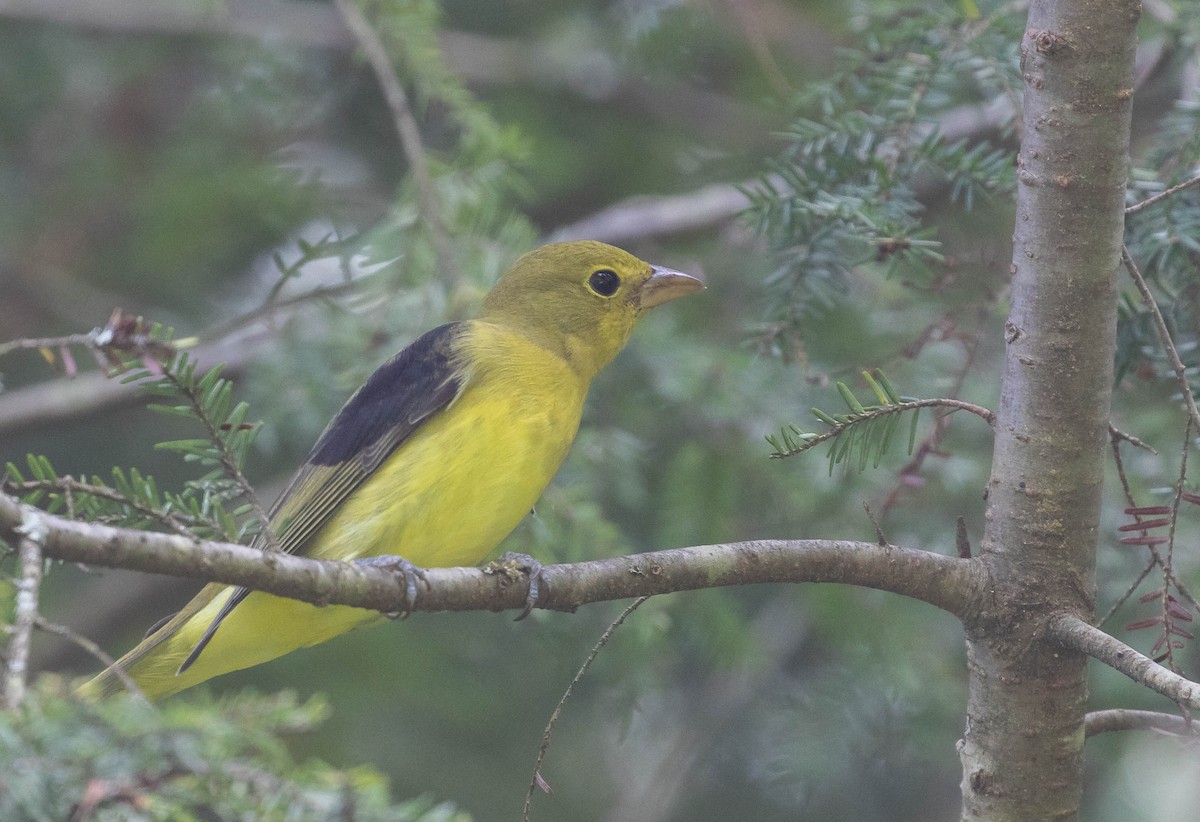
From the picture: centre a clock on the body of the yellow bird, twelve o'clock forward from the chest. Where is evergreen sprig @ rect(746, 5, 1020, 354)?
The evergreen sprig is roughly at 12 o'clock from the yellow bird.

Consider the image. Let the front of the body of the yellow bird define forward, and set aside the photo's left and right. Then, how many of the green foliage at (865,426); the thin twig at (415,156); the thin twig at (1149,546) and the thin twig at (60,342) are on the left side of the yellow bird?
1

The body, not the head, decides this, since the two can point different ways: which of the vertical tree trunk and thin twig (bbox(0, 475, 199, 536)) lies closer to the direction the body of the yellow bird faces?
the vertical tree trunk

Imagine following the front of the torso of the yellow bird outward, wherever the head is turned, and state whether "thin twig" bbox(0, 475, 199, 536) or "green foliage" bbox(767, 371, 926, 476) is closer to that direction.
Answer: the green foliage

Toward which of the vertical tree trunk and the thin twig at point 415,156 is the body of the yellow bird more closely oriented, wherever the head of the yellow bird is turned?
the vertical tree trunk

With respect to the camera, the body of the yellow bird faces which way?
to the viewer's right
